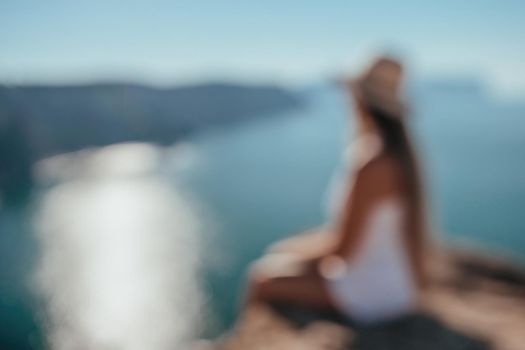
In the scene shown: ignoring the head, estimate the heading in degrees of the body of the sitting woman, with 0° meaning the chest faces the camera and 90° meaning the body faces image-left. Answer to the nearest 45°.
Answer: approximately 90°

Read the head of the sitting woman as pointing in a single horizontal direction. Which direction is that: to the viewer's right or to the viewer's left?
to the viewer's left
